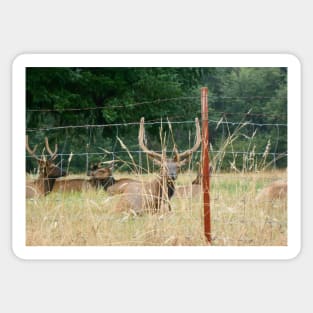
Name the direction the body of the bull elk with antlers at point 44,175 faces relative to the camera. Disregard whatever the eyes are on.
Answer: to the viewer's right

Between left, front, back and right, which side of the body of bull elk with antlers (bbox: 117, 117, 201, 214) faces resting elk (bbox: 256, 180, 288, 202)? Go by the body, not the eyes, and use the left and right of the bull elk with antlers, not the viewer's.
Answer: front

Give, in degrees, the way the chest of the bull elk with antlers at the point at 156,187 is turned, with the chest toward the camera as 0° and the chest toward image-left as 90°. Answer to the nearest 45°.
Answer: approximately 315°

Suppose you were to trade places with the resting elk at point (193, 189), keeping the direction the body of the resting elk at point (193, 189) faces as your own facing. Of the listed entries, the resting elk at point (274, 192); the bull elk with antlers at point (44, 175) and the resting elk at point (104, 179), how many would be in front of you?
1

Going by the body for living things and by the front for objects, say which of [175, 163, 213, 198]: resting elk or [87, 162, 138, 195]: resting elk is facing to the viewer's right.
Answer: [175, 163, 213, 198]: resting elk

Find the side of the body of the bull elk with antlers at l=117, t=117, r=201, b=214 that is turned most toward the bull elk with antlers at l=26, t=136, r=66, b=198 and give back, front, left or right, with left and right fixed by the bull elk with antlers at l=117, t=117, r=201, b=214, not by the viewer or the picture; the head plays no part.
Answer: back

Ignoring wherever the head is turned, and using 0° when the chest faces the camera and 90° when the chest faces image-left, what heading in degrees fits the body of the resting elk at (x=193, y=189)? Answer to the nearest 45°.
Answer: approximately 270°
